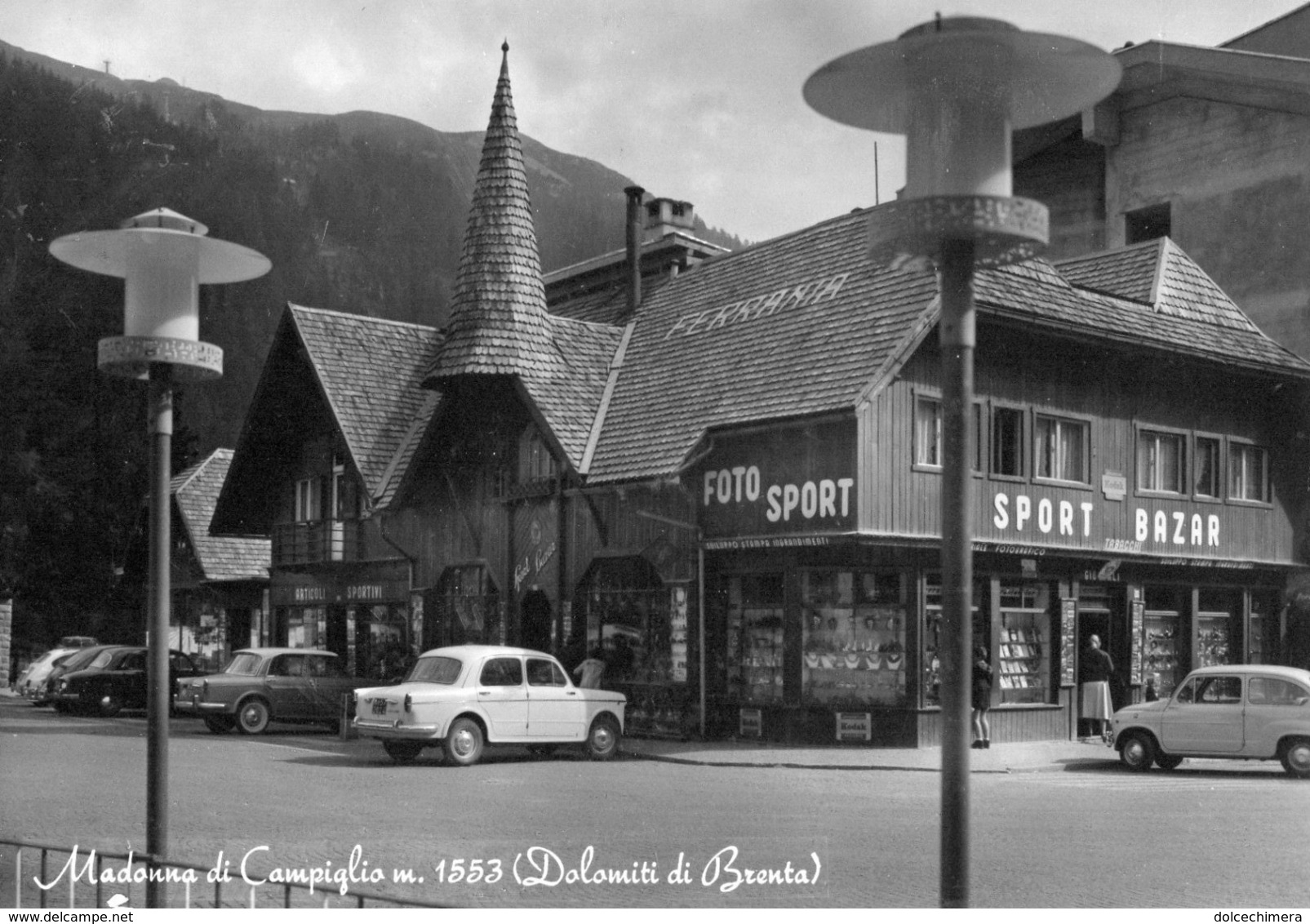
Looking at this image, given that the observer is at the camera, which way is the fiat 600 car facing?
facing to the left of the viewer

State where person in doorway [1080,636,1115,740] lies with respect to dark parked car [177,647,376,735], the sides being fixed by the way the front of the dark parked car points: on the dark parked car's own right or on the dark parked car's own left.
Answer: on the dark parked car's own right

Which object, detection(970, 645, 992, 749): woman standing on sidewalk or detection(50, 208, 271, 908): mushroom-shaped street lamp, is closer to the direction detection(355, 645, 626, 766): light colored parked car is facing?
the woman standing on sidewalk

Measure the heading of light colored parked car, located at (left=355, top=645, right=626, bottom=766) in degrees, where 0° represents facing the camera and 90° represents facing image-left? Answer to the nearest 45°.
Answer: approximately 225°

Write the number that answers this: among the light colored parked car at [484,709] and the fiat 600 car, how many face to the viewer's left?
1
